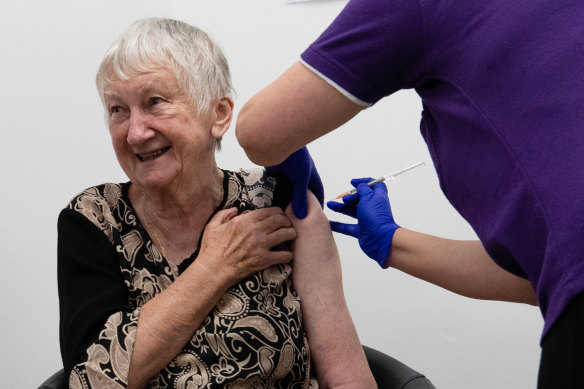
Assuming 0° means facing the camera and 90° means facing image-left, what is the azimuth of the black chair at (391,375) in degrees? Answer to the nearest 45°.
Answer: approximately 0°
